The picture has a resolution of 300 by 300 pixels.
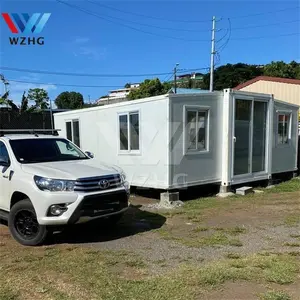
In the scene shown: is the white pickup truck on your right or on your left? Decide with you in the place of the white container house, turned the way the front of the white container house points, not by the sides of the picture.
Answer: on your right

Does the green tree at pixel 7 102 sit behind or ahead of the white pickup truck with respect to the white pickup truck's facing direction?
behind

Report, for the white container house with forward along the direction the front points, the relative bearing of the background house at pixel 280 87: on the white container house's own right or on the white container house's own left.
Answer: on the white container house's own left

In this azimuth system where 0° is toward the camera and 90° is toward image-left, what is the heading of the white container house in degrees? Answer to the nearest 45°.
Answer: approximately 315°

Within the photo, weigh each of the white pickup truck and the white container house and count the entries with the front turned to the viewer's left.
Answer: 0
